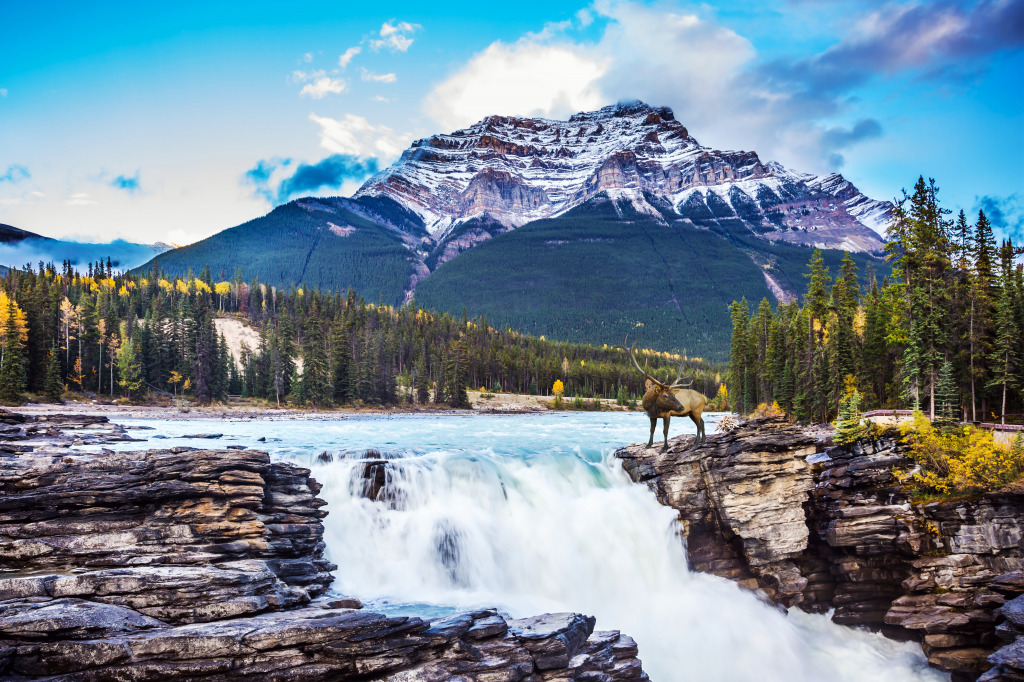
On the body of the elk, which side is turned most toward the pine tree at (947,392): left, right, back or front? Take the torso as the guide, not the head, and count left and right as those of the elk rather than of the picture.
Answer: back

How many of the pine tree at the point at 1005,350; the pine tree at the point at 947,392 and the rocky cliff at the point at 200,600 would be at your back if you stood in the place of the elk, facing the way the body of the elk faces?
2

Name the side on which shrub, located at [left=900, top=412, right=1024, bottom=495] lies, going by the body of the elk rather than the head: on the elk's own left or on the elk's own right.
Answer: on the elk's own left

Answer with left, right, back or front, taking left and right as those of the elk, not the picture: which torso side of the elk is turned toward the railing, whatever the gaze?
back

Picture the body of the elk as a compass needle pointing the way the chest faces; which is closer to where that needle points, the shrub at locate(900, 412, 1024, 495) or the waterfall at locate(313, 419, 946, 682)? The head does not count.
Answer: the waterfall

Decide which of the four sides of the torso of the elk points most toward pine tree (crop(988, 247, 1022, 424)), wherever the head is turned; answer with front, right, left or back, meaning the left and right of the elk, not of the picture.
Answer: back

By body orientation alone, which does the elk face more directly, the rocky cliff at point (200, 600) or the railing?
the rocky cliff

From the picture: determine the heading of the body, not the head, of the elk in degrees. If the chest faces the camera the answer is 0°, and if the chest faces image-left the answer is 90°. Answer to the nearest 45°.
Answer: approximately 45°
